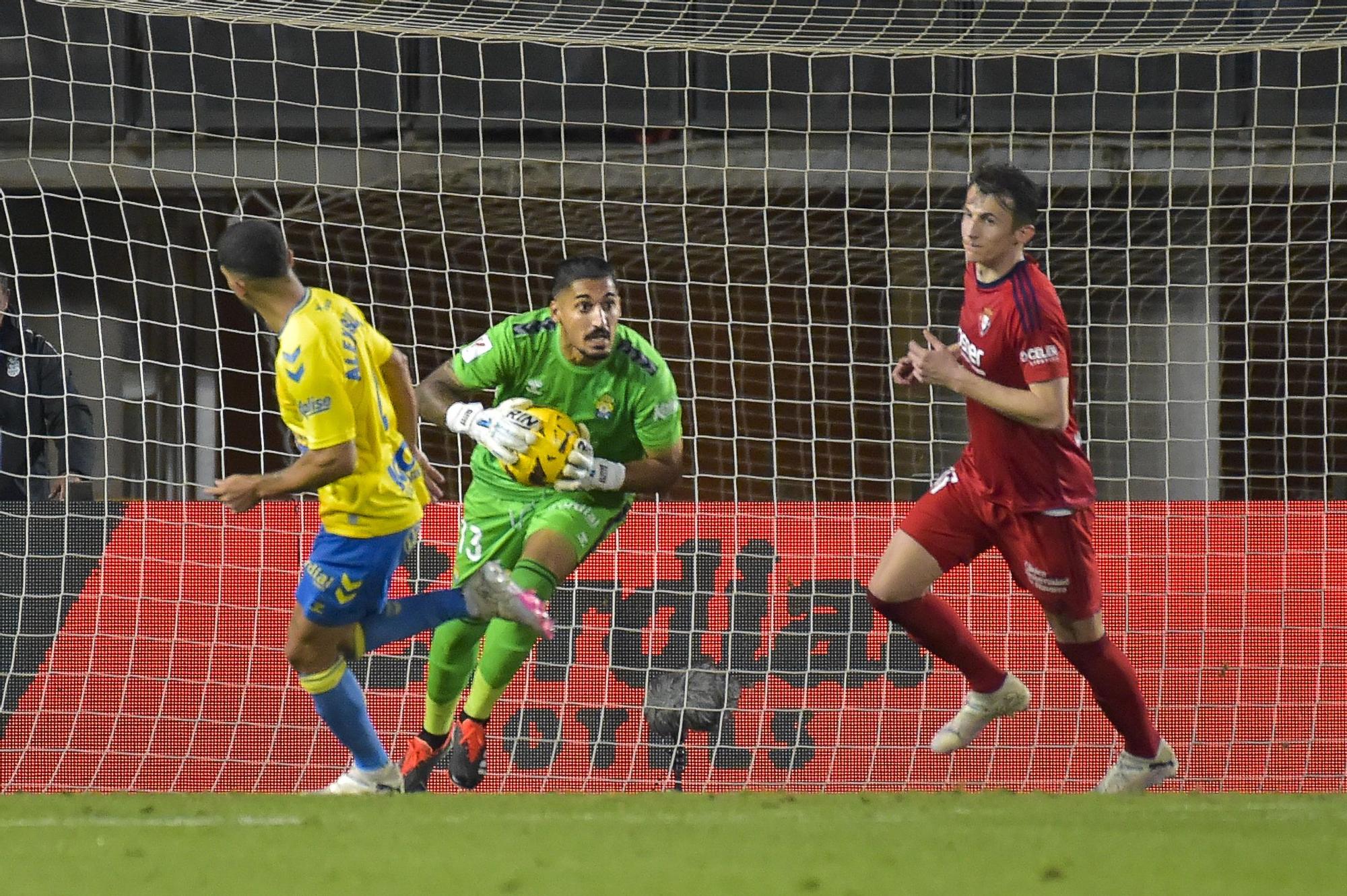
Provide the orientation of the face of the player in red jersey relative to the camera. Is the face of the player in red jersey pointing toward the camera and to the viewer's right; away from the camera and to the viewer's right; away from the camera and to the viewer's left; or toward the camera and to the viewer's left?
toward the camera and to the viewer's left

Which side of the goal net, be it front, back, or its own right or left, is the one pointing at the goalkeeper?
front

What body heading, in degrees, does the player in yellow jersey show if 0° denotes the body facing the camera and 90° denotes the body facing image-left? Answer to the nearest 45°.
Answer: approximately 135°

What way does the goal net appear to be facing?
toward the camera

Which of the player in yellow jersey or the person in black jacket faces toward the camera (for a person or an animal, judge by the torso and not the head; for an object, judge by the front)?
the person in black jacket

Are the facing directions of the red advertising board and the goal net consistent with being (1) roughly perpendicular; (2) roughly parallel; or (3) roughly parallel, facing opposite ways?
roughly parallel

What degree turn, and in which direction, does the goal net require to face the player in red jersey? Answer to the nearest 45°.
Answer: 0° — it already faces them

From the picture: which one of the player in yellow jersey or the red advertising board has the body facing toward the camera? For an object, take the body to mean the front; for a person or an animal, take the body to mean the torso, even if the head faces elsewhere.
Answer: the red advertising board

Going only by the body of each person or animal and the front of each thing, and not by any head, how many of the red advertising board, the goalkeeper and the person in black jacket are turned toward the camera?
3

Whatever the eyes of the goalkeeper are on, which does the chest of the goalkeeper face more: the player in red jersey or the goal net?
the player in red jersey

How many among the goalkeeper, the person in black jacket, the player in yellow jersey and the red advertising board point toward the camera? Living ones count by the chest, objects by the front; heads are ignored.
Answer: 3

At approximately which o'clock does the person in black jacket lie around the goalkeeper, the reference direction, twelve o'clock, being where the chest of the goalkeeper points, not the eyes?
The person in black jacket is roughly at 4 o'clock from the goalkeeper.

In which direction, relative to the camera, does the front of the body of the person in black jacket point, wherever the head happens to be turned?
toward the camera
